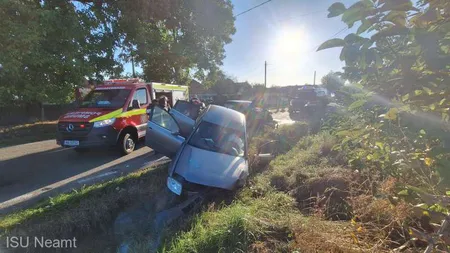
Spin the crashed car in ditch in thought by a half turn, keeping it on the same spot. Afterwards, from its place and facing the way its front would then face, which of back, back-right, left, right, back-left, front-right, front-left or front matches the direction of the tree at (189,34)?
front

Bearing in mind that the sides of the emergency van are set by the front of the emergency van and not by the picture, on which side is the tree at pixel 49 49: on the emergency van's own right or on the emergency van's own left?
on the emergency van's own right

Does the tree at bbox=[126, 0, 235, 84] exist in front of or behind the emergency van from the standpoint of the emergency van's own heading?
behind

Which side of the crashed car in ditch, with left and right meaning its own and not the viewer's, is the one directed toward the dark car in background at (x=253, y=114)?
back

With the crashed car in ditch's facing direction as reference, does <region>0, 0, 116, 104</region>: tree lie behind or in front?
behind

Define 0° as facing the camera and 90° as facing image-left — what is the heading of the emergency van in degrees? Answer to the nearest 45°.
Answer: approximately 45°

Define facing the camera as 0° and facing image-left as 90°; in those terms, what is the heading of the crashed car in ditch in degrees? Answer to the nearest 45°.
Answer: approximately 0°
